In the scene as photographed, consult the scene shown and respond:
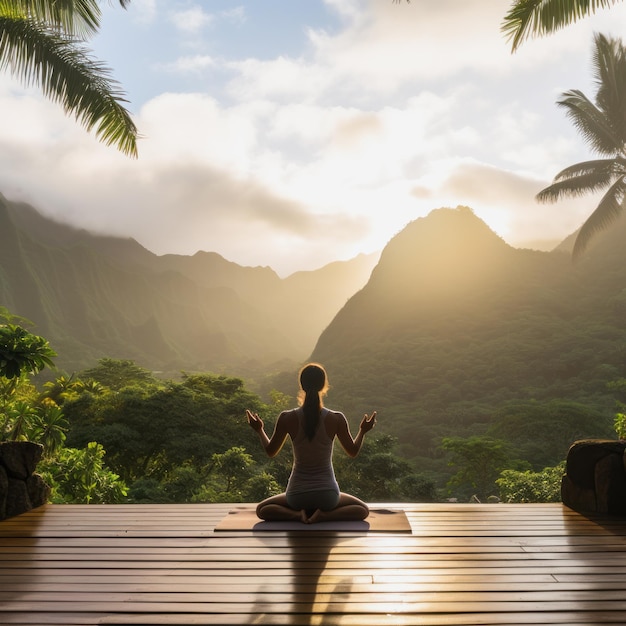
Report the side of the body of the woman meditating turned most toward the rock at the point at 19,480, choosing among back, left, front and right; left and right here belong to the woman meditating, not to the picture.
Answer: left

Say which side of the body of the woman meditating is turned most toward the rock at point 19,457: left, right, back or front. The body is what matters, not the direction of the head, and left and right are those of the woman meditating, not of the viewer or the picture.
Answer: left

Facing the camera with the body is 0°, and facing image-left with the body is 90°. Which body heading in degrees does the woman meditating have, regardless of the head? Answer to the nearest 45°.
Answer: approximately 180°

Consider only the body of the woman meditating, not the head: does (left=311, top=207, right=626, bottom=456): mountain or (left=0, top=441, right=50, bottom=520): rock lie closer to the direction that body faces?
the mountain

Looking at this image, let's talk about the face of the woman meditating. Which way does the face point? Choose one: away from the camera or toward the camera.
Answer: away from the camera
